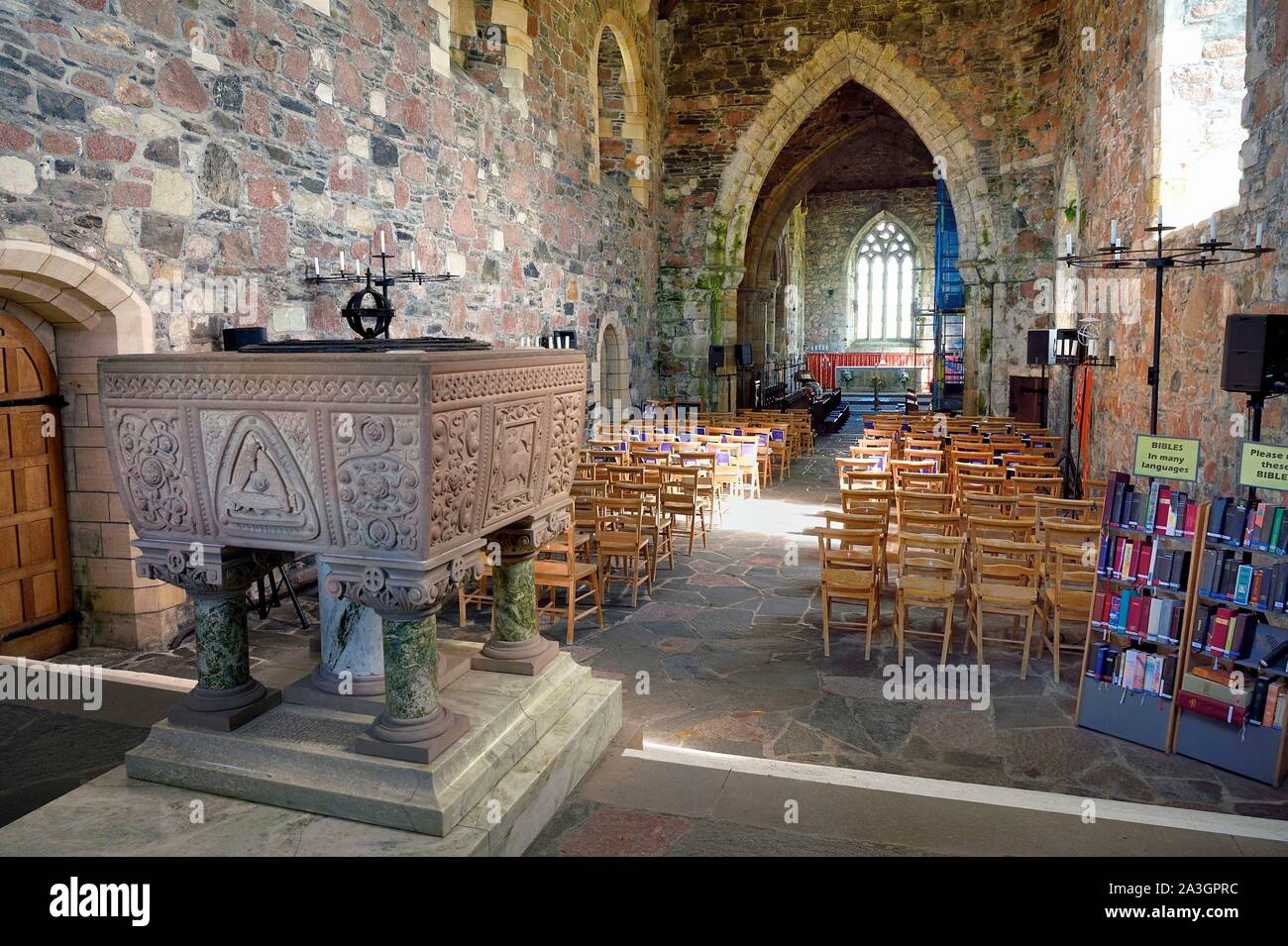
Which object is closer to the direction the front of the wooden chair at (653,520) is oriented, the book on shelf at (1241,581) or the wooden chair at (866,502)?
the wooden chair

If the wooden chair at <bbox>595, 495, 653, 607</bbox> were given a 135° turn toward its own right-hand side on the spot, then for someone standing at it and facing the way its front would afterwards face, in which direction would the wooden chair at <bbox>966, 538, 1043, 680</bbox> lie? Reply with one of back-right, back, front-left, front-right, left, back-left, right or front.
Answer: front-left

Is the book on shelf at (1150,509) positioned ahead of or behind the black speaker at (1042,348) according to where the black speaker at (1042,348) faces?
ahead

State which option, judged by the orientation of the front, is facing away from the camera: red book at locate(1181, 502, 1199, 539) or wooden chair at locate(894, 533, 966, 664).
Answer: the wooden chair

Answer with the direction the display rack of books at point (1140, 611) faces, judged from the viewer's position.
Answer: facing the viewer

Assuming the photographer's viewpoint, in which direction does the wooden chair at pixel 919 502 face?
facing away from the viewer

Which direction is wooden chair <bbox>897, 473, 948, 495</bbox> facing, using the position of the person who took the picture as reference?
facing away from the viewer

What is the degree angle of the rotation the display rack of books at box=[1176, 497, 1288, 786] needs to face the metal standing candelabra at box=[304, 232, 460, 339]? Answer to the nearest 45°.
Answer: approximately 45° to its right

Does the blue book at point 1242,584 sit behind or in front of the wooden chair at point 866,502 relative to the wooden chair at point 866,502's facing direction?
behind

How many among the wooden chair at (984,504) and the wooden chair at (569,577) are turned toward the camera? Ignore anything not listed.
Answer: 0

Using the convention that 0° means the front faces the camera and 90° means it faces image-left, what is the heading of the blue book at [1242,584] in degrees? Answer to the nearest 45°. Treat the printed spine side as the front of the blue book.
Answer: approximately 0°

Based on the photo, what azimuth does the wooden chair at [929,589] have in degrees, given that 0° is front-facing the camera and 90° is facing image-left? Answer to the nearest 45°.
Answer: approximately 180°

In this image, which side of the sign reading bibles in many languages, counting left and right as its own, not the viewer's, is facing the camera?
front

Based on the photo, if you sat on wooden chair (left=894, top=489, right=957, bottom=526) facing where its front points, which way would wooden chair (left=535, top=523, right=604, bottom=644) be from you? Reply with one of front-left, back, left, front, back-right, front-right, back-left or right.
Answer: back-left

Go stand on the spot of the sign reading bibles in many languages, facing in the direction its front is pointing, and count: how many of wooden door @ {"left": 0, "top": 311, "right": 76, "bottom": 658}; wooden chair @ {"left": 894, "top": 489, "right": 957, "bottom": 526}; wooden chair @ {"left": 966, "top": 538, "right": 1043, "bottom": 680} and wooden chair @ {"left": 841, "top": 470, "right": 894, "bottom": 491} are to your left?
0

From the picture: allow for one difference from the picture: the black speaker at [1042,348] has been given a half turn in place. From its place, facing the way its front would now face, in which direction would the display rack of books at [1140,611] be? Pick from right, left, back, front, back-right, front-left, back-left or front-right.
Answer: back

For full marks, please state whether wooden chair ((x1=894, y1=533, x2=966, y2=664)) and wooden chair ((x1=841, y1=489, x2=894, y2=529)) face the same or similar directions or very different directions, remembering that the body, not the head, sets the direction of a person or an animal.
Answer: same or similar directions

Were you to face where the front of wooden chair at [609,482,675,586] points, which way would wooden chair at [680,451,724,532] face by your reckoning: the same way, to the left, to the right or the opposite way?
the same way

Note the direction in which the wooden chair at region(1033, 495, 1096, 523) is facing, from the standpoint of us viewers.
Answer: facing away from the viewer

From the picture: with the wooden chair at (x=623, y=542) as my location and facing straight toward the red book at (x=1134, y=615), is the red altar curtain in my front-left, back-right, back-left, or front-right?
back-left
